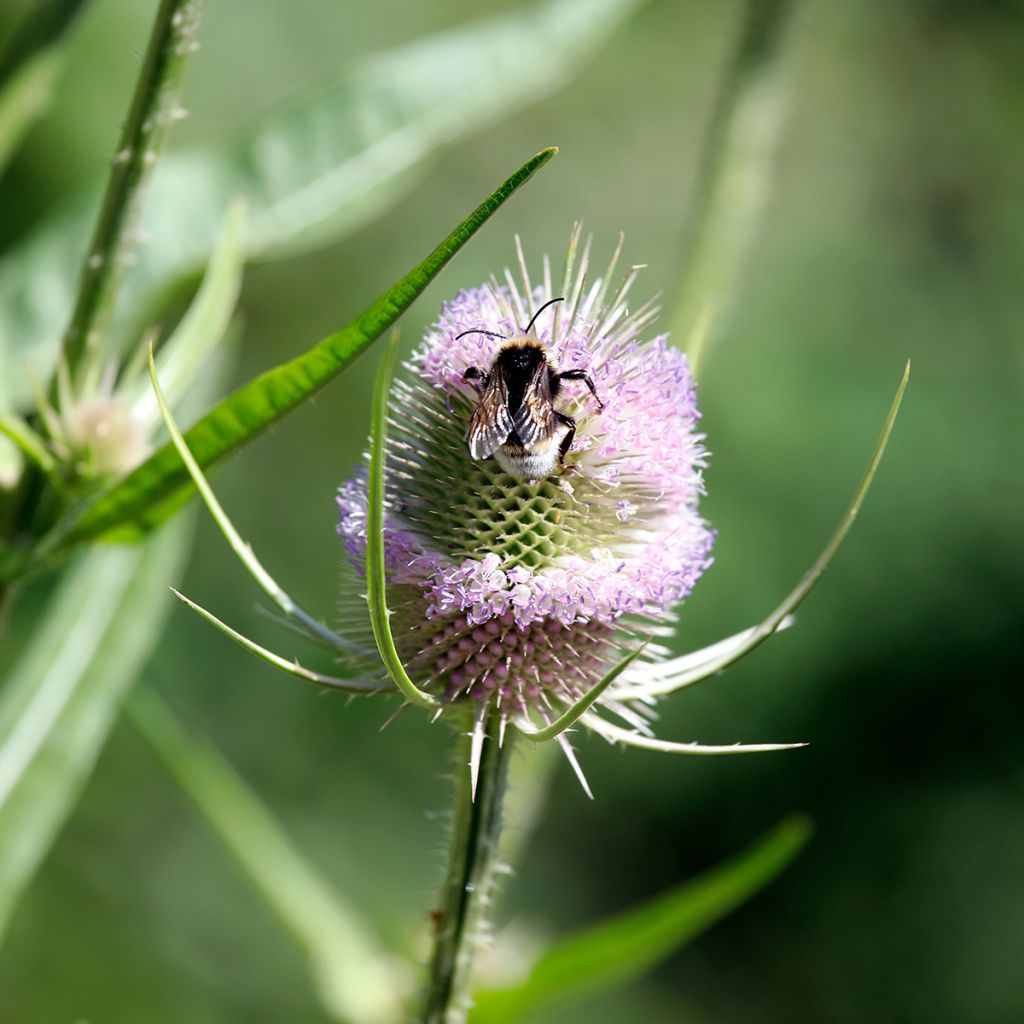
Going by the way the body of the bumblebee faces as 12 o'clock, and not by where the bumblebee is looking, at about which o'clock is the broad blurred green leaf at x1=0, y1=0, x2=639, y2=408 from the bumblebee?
The broad blurred green leaf is roughly at 11 o'clock from the bumblebee.

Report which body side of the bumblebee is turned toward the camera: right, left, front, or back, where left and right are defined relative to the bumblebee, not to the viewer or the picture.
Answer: back
